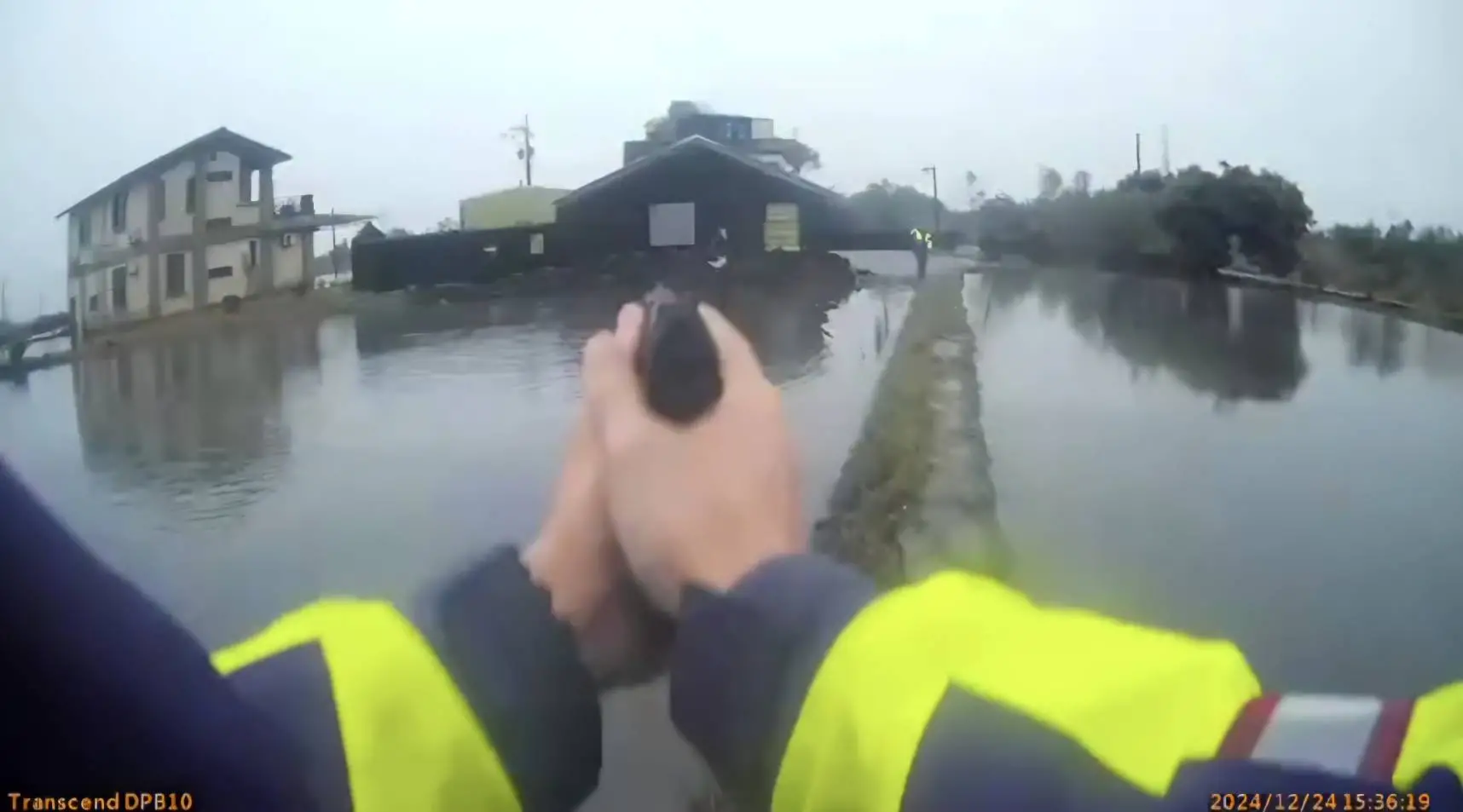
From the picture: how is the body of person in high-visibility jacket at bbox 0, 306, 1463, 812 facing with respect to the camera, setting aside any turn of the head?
away from the camera
